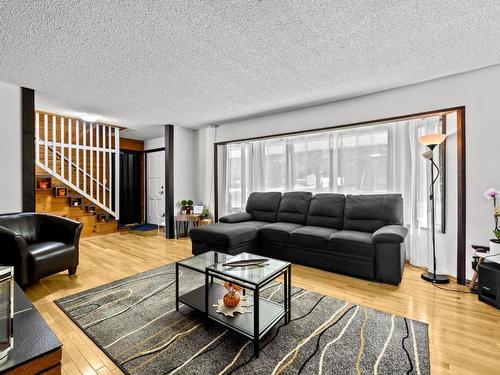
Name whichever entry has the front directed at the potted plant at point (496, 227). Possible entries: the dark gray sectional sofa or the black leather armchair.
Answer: the black leather armchair

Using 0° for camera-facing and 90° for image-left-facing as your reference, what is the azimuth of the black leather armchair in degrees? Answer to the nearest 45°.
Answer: approximately 315°

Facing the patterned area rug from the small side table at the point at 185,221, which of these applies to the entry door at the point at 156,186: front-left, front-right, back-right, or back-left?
back-right

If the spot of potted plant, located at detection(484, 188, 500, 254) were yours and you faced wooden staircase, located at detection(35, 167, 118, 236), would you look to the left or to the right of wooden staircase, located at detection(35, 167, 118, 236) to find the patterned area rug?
left

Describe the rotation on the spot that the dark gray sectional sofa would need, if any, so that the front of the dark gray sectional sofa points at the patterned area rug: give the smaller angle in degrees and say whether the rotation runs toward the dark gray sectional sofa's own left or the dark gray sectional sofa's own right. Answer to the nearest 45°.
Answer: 0° — it already faces it

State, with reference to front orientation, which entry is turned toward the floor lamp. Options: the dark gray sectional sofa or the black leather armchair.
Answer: the black leather armchair

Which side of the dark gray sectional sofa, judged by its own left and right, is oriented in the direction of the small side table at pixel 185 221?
right

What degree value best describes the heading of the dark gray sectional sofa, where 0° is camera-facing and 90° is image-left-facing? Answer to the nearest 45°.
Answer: approximately 45°

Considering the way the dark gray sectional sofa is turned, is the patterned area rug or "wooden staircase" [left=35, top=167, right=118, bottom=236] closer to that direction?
the patterned area rug

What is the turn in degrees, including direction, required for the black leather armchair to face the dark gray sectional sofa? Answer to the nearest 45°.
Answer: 0° — it already faces it

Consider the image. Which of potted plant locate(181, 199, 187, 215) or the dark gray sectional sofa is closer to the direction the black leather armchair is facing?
the dark gray sectional sofa

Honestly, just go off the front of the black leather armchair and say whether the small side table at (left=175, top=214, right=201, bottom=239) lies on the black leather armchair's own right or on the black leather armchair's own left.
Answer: on the black leather armchair's own left
